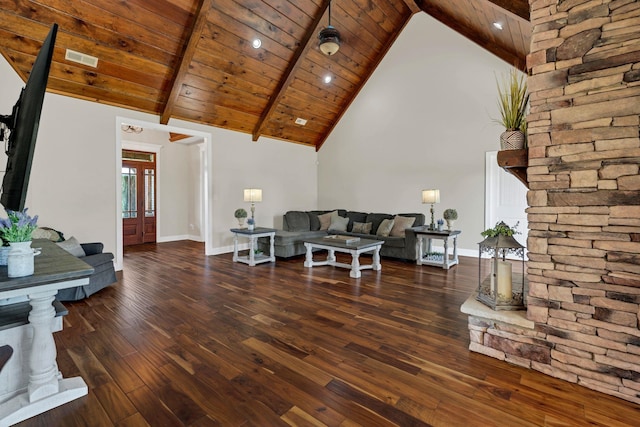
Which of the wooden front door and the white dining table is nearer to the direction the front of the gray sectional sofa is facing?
the white dining table

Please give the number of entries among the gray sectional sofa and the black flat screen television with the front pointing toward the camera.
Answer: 1

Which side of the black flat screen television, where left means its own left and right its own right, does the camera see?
right

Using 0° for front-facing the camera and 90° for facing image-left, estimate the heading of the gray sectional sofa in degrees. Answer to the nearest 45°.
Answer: approximately 0°

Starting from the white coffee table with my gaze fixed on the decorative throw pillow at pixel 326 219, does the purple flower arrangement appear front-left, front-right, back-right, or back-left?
back-left

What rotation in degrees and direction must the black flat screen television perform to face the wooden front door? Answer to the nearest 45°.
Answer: approximately 90° to its left

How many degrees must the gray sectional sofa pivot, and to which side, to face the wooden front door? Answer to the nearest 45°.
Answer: approximately 90° to its right
